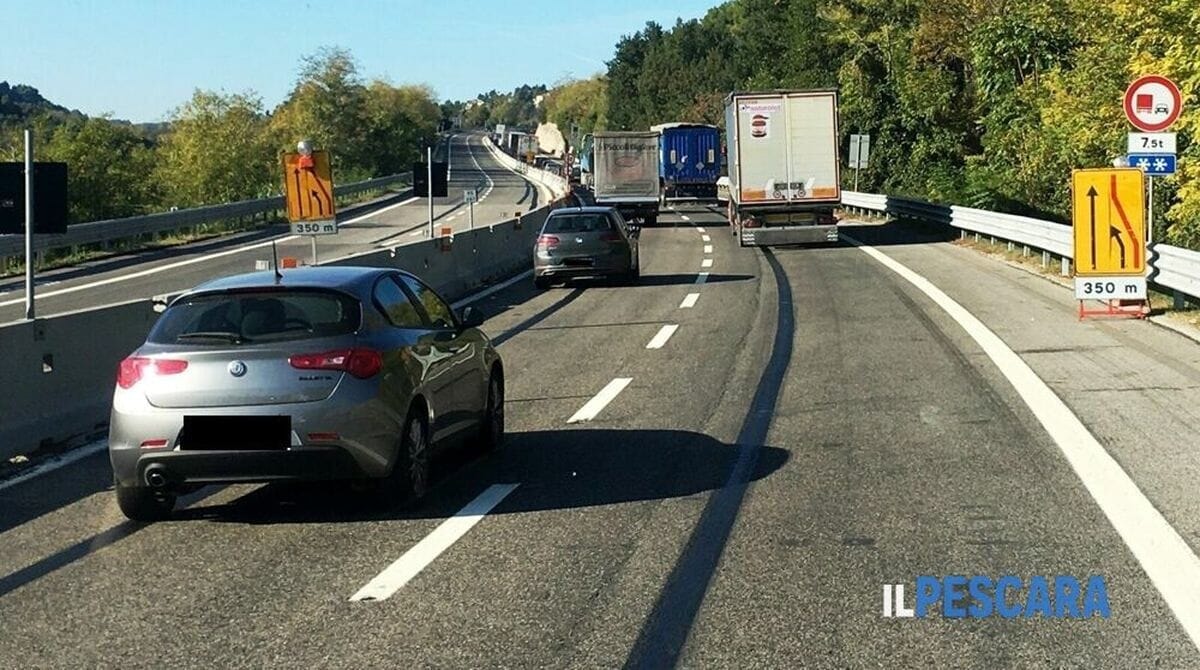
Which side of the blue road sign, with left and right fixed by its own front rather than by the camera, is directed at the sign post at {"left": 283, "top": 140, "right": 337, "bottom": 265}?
right

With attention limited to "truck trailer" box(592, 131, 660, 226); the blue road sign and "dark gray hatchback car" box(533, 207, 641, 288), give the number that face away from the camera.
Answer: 2

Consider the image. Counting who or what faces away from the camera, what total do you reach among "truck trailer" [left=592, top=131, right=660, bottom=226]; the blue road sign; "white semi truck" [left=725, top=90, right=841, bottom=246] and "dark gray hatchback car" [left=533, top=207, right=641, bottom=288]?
3

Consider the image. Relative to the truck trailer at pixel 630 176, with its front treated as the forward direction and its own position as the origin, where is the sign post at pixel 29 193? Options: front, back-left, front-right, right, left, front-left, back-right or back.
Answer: back

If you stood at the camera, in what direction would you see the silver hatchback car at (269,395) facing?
facing away from the viewer and to the right of the viewer

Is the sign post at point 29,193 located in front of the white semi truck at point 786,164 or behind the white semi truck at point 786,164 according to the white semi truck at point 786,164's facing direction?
behind

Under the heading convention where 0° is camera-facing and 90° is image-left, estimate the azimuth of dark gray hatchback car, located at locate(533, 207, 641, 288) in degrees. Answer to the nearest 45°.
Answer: approximately 180°

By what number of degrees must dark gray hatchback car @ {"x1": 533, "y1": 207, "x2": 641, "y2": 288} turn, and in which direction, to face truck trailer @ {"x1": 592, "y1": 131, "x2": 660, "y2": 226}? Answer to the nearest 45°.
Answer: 0° — it already faces it

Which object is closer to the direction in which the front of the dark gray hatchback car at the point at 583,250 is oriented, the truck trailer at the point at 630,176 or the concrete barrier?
the truck trailer

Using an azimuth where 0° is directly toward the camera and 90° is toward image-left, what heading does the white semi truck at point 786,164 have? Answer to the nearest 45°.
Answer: approximately 180°

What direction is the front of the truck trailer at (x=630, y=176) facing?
away from the camera
